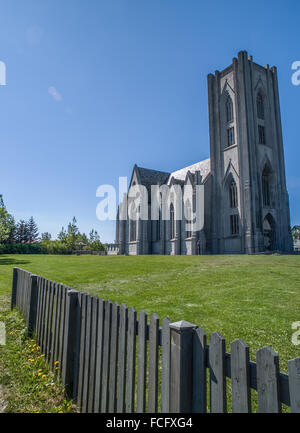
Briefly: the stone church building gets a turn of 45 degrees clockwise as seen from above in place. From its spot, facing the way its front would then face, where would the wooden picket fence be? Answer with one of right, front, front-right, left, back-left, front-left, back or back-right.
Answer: front

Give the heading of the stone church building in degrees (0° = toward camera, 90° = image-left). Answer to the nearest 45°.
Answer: approximately 315°
